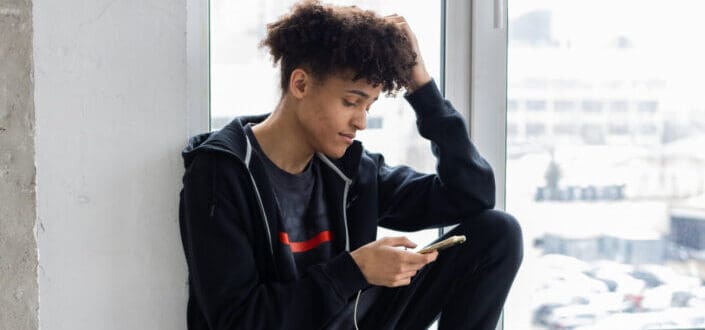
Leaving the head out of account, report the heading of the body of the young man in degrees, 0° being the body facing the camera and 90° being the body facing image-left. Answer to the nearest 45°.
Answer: approximately 315°

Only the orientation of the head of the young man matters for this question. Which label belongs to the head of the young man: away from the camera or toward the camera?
toward the camera
